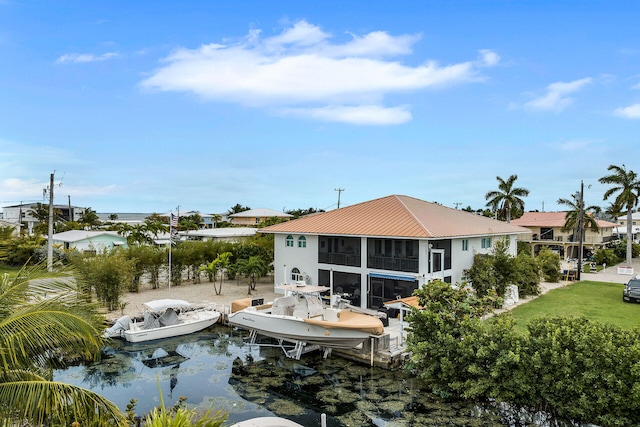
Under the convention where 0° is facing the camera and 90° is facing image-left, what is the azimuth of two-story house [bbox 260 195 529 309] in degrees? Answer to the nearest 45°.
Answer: approximately 45°

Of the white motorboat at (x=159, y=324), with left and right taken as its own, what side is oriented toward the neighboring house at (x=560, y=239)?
front

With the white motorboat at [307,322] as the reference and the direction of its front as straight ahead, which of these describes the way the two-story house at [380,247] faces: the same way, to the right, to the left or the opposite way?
to the right

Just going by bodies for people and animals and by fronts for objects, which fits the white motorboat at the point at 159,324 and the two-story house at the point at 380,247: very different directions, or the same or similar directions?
very different directions

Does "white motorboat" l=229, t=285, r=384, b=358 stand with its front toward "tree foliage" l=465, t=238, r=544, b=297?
no

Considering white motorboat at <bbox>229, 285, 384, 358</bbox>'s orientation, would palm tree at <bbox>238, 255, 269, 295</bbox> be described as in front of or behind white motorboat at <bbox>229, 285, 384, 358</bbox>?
behind

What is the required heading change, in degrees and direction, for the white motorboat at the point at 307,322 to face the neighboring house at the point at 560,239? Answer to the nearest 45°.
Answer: approximately 90° to its left

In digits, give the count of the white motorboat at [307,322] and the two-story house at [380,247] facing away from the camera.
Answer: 0

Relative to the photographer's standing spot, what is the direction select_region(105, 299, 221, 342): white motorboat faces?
facing away from the viewer and to the right of the viewer

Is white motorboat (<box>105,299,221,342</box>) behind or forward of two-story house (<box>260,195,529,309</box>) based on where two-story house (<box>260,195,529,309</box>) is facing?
forward
